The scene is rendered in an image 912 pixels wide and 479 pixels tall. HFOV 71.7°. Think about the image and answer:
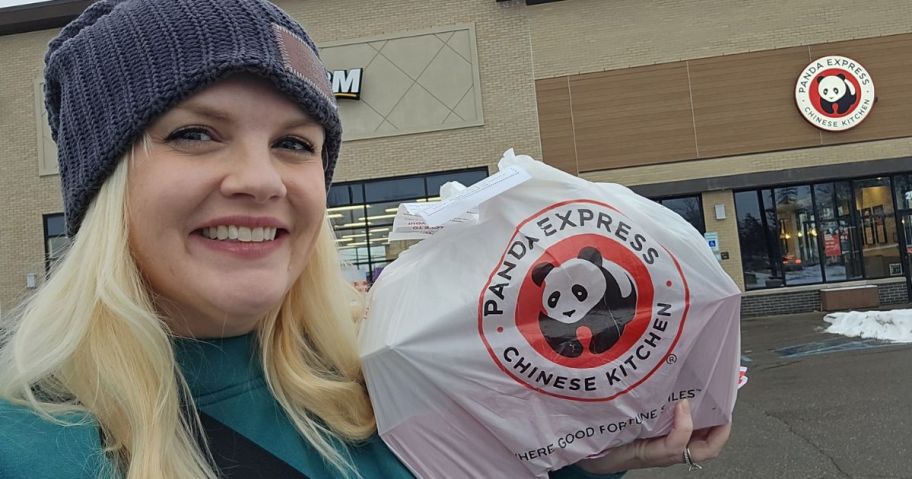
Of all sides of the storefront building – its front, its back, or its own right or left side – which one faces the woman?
front

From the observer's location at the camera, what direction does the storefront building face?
facing the viewer

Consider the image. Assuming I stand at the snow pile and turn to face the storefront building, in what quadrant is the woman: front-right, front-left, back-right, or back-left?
back-left

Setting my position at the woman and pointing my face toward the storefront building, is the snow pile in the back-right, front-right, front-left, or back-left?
front-right

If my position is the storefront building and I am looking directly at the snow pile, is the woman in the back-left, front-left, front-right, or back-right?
front-right

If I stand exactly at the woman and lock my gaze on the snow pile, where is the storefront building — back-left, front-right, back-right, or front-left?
front-left

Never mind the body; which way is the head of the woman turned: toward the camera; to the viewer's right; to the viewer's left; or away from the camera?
toward the camera

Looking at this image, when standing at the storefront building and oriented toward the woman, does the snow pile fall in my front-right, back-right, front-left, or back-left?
front-left
